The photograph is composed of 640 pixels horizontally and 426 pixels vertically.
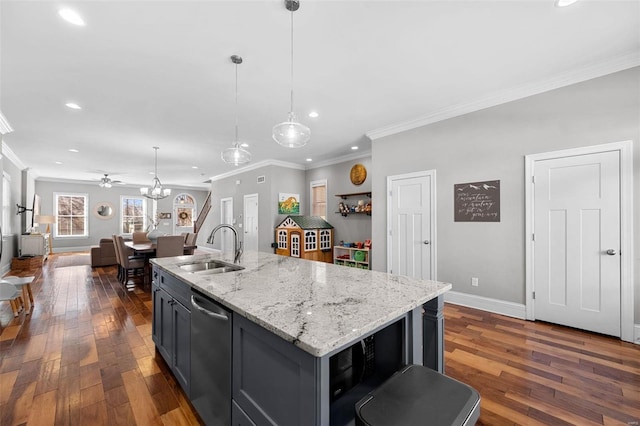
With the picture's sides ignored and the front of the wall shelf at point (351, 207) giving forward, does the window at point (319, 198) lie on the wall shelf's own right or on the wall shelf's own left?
on the wall shelf's own right

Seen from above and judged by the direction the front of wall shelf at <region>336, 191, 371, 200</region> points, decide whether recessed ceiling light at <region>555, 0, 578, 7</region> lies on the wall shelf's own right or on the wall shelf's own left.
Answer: on the wall shelf's own left

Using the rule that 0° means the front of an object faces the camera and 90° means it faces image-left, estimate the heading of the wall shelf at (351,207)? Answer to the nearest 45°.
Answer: approximately 45°

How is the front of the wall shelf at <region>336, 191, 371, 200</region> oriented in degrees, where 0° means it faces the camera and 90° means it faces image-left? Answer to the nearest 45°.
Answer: approximately 45°

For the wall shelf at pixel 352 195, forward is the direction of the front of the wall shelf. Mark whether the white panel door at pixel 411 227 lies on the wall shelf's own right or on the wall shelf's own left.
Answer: on the wall shelf's own left

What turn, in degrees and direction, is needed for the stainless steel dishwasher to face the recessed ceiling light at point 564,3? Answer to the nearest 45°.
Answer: approximately 135° to its left

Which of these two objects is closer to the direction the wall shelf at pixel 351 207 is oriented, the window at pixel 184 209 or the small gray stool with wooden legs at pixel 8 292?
the small gray stool with wooden legs
